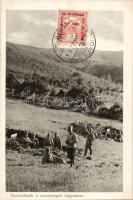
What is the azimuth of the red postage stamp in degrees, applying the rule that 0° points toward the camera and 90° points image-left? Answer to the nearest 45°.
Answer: approximately 0°
